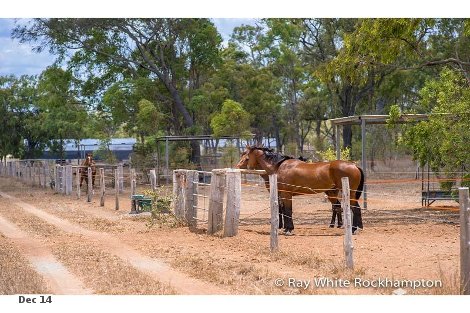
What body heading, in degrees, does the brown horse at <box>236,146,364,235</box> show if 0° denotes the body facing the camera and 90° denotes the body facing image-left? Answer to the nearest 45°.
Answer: approximately 90°

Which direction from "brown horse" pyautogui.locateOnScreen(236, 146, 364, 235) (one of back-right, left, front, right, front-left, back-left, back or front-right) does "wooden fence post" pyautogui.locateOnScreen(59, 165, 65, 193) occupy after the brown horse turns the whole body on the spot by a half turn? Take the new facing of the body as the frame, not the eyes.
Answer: back-left

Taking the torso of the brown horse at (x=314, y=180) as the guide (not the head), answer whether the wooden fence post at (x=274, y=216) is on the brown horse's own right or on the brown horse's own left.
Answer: on the brown horse's own left

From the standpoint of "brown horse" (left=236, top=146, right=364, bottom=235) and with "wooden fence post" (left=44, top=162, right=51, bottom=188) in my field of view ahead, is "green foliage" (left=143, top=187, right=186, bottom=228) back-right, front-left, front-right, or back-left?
front-left

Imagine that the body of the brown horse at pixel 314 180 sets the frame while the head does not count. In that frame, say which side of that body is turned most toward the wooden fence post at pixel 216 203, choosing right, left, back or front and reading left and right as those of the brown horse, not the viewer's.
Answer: front

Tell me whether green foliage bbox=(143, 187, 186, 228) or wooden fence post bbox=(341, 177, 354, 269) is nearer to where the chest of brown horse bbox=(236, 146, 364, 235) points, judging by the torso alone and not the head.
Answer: the green foliage

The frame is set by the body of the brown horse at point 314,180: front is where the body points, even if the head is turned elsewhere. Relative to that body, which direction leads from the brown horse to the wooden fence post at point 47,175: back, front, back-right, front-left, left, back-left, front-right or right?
front-right

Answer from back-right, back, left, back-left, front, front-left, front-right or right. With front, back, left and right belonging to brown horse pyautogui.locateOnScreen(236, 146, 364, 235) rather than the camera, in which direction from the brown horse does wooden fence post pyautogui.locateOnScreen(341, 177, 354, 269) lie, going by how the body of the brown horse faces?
left

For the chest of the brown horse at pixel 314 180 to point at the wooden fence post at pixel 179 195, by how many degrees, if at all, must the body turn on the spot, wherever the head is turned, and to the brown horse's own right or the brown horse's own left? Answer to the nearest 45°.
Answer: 0° — it already faces it

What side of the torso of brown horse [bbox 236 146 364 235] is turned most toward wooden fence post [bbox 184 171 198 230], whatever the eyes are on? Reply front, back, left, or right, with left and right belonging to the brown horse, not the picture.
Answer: front

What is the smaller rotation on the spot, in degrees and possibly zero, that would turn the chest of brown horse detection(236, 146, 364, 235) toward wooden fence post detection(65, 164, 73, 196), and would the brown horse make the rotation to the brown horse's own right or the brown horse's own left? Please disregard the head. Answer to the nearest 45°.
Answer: approximately 45° to the brown horse's own right

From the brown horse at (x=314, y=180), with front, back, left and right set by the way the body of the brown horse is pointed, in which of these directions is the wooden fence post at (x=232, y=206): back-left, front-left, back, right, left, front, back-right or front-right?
front-left
